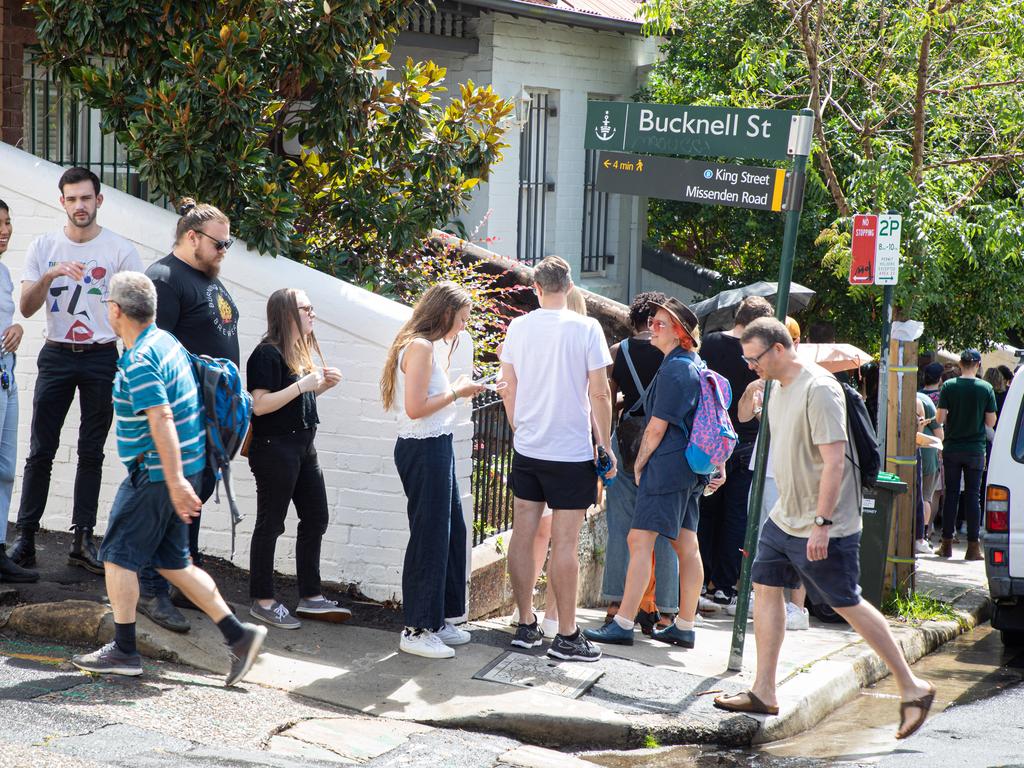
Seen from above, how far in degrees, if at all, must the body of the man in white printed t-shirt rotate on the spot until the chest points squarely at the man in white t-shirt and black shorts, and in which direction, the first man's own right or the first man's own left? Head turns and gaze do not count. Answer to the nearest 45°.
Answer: approximately 90° to the first man's own left

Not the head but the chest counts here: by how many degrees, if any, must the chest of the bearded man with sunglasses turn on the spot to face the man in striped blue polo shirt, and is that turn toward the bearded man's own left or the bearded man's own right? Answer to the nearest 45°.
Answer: approximately 45° to the bearded man's own right

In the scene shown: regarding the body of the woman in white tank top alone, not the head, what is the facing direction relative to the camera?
to the viewer's right

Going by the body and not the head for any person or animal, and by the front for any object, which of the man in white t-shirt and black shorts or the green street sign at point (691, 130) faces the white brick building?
the man in white t-shirt and black shorts

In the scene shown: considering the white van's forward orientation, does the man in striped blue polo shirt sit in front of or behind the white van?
behind

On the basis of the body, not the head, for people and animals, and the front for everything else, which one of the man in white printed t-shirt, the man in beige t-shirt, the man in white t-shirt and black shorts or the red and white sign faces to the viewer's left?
the man in beige t-shirt

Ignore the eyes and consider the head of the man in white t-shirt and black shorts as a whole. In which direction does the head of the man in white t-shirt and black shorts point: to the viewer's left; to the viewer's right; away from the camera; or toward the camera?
away from the camera

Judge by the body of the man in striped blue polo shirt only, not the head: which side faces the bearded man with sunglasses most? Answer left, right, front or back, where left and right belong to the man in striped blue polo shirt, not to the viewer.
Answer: right

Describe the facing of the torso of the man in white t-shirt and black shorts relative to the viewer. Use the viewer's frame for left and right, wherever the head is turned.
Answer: facing away from the viewer

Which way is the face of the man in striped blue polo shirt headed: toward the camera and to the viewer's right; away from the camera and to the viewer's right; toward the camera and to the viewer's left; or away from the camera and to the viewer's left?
away from the camera and to the viewer's left

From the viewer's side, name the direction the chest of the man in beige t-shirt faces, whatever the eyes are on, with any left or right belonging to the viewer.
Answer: facing to the left of the viewer
